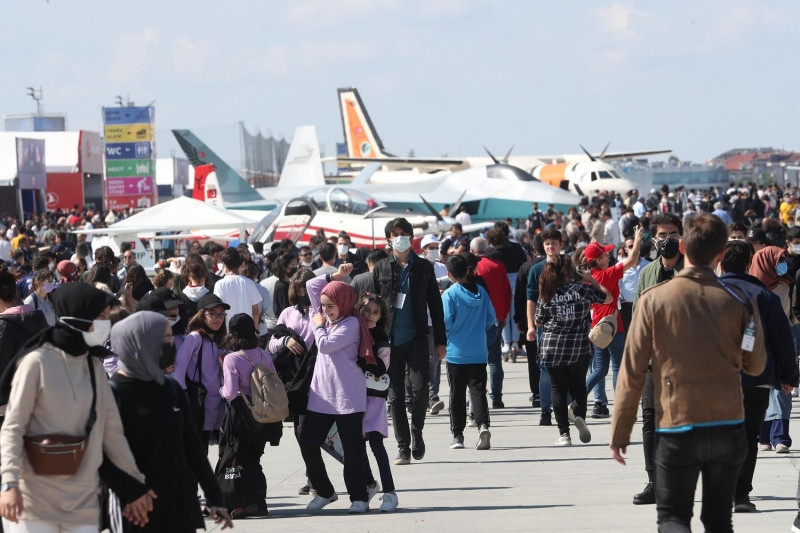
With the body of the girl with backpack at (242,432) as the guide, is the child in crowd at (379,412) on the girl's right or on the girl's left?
on the girl's right

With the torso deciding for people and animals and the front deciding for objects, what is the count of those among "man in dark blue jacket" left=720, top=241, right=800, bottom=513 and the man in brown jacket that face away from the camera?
2

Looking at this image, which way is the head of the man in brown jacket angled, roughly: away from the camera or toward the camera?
away from the camera

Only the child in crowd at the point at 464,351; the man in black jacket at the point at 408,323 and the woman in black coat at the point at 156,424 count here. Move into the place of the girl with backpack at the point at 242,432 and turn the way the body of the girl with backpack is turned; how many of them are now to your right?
2

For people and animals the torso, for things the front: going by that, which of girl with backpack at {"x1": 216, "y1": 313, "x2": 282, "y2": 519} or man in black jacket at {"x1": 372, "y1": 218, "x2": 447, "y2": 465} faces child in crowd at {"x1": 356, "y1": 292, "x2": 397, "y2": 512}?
the man in black jacket

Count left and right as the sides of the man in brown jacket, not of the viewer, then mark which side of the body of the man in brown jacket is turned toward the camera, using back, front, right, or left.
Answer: back

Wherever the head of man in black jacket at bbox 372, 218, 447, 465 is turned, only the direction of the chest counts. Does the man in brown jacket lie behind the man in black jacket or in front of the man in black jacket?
in front

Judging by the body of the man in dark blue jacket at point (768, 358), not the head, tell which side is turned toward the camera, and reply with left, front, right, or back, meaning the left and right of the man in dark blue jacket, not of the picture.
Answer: back

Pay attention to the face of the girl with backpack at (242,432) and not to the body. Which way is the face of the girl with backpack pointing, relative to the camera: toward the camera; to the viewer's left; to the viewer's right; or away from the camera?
away from the camera
